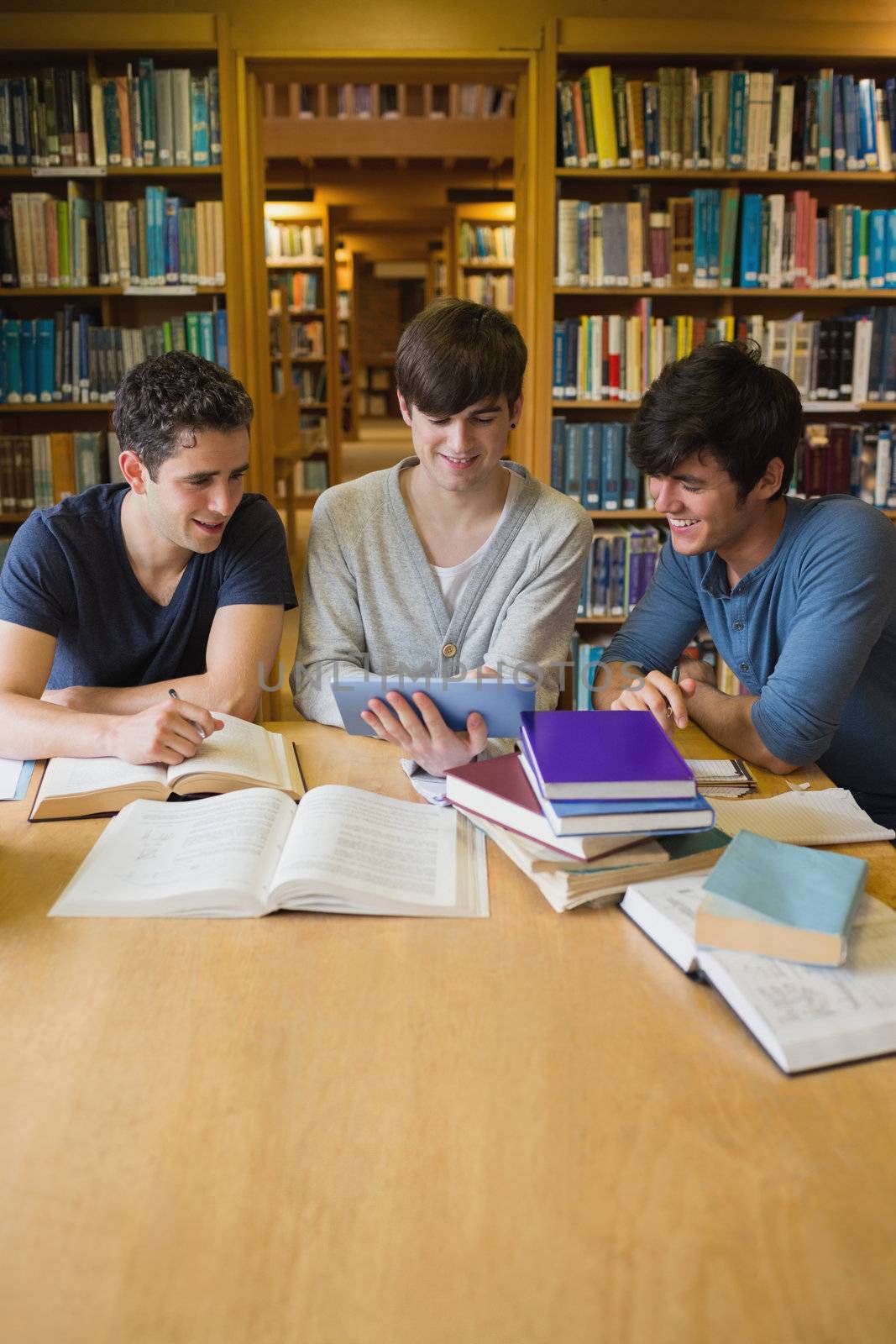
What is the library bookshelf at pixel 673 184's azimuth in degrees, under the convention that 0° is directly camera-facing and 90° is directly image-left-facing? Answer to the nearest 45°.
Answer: approximately 0°

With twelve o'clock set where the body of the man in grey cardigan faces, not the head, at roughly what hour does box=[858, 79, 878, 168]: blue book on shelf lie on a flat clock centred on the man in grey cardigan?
The blue book on shelf is roughly at 7 o'clock from the man in grey cardigan.

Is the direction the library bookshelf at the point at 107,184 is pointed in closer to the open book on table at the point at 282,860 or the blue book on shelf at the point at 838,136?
the open book on table

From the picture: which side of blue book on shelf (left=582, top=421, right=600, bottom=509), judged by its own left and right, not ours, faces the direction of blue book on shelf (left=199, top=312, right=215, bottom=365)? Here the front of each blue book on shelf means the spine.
right

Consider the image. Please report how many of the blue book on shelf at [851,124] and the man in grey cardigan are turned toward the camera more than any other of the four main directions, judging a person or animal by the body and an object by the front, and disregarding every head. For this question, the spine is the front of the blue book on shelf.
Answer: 2

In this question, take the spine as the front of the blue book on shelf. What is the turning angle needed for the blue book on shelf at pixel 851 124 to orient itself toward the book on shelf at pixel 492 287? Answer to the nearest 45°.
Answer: approximately 135° to its right

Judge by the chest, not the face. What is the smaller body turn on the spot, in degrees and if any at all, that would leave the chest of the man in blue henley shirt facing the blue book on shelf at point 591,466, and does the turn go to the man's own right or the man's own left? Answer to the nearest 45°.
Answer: approximately 135° to the man's own right

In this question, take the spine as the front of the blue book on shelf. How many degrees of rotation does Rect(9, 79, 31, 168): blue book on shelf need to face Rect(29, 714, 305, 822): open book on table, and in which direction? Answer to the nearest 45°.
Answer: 0° — it already faces it
